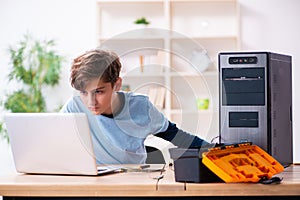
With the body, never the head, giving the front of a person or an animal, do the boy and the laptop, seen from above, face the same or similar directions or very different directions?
very different directions

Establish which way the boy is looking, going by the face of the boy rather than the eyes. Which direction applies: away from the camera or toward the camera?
toward the camera

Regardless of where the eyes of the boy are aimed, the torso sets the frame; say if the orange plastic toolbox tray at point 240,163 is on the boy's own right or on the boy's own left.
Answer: on the boy's own left

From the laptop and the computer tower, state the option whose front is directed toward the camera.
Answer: the computer tower

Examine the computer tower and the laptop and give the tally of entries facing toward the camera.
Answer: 1

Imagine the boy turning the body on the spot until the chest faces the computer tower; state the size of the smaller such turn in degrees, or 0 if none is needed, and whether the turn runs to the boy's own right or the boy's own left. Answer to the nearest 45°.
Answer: approximately 90° to the boy's own left

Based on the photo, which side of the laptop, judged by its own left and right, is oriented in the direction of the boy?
front

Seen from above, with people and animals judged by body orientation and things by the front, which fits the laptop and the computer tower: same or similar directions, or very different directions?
very different directions

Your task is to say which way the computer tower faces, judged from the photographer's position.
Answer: facing the viewer
